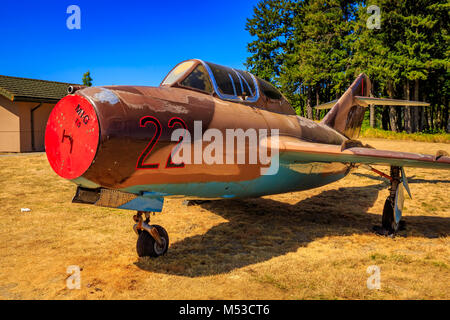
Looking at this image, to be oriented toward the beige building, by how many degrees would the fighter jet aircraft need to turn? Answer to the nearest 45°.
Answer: approximately 90° to its right

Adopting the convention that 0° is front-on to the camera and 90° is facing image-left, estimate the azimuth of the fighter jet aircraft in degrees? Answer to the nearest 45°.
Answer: approximately 45°
